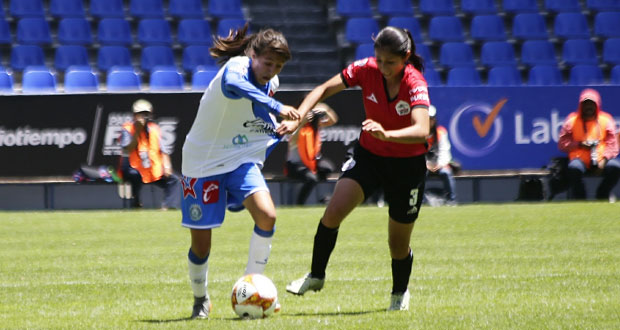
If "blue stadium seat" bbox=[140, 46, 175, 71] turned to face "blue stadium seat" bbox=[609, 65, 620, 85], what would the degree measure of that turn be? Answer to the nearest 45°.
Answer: approximately 90° to its left

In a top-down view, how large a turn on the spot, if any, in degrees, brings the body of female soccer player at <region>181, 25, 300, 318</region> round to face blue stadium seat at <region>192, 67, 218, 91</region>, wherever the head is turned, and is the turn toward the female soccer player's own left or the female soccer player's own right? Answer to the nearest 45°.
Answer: approximately 135° to the female soccer player's own left

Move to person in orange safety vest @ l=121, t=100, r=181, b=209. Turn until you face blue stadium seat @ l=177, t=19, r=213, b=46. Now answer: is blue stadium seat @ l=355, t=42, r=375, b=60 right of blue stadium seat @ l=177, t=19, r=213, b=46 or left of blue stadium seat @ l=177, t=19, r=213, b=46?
right

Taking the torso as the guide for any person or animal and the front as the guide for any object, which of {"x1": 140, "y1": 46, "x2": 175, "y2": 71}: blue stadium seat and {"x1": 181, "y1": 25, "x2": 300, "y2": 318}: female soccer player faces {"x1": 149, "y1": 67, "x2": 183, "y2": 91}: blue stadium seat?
{"x1": 140, "y1": 46, "x2": 175, "y2": 71}: blue stadium seat

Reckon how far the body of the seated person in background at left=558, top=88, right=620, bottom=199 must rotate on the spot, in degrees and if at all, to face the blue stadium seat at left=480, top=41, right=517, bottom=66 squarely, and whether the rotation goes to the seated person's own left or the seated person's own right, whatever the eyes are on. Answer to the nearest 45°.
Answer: approximately 135° to the seated person's own right

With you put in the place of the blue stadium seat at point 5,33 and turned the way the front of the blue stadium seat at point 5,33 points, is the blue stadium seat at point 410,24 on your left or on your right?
on your left

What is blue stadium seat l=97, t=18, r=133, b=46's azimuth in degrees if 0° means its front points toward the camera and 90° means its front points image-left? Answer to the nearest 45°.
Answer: approximately 0°

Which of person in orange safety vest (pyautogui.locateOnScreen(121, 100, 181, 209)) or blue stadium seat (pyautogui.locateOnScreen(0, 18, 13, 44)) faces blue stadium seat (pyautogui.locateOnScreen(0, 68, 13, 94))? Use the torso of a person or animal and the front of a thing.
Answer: blue stadium seat (pyautogui.locateOnScreen(0, 18, 13, 44))
